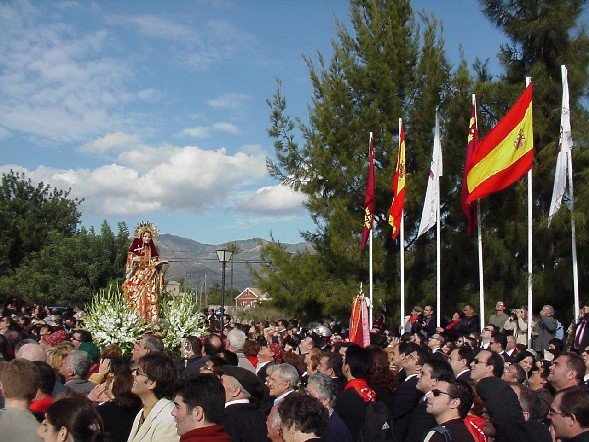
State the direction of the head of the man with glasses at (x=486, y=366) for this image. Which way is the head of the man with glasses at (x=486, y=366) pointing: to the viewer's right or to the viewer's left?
to the viewer's left

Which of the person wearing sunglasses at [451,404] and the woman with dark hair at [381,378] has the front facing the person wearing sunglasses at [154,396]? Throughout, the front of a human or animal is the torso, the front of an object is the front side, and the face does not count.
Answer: the person wearing sunglasses at [451,404]

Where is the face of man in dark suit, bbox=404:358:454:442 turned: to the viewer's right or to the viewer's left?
to the viewer's left

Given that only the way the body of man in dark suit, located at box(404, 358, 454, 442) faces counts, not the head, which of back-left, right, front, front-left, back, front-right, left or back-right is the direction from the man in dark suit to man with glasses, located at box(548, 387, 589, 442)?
back-left

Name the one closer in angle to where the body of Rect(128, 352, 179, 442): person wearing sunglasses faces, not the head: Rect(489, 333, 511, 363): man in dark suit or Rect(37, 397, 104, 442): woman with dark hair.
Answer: the woman with dark hair

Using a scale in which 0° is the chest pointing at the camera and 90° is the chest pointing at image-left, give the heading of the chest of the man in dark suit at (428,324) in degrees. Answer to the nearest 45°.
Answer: approximately 45°

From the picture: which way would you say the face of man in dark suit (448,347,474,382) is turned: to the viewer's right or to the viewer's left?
to the viewer's left

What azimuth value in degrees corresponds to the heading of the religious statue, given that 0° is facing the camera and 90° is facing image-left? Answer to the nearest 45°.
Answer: approximately 0°
